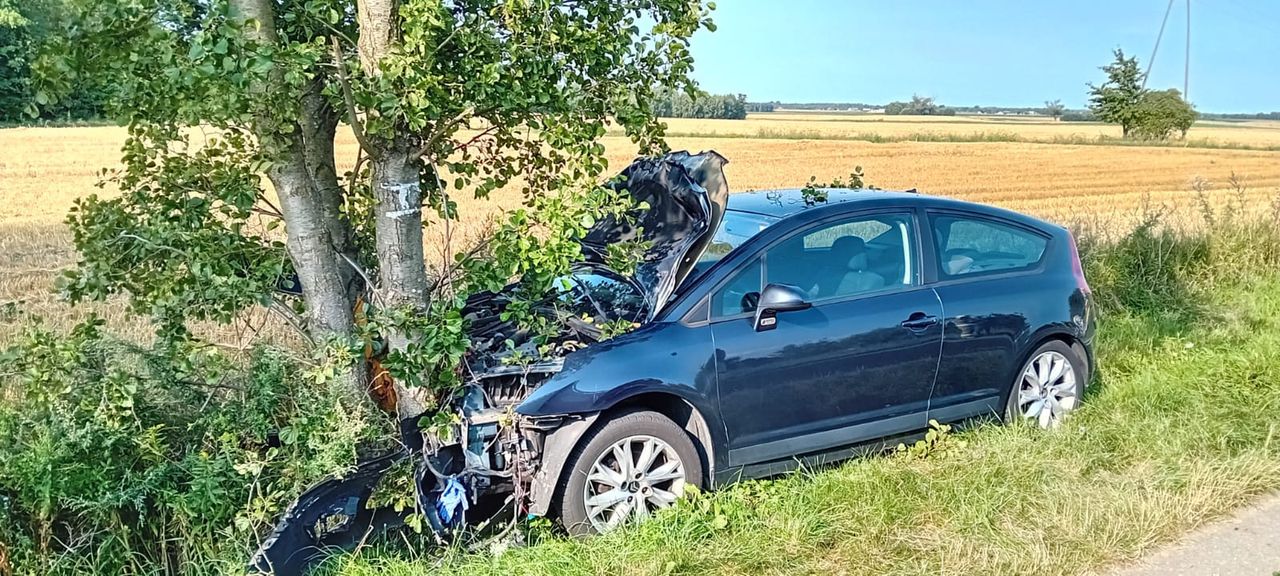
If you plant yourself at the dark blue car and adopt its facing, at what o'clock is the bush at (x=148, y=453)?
The bush is roughly at 1 o'clock from the dark blue car.

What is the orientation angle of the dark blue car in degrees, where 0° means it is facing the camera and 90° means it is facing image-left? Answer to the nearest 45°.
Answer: approximately 45°
